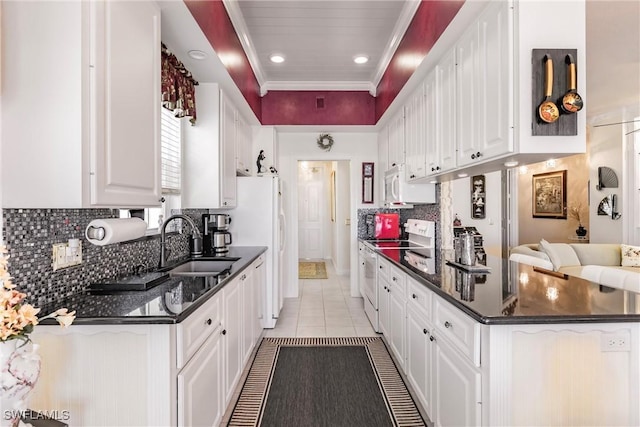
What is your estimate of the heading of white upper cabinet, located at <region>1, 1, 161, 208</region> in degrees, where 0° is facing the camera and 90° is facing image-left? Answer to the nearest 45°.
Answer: approximately 315°

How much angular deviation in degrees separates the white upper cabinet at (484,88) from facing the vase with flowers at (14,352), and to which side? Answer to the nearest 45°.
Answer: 0° — it already faces it

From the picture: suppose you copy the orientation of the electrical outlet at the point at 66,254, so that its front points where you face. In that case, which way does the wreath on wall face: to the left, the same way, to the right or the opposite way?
to the right

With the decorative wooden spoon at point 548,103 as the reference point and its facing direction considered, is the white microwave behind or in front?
behind

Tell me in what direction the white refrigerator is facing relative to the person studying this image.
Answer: facing to the right of the viewer

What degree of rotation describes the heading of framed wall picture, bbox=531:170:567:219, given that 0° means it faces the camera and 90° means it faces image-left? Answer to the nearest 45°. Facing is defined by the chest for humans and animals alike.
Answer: approximately 45°

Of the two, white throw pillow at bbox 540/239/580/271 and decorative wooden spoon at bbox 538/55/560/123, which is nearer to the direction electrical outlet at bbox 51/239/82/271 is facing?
the decorative wooden spoon
